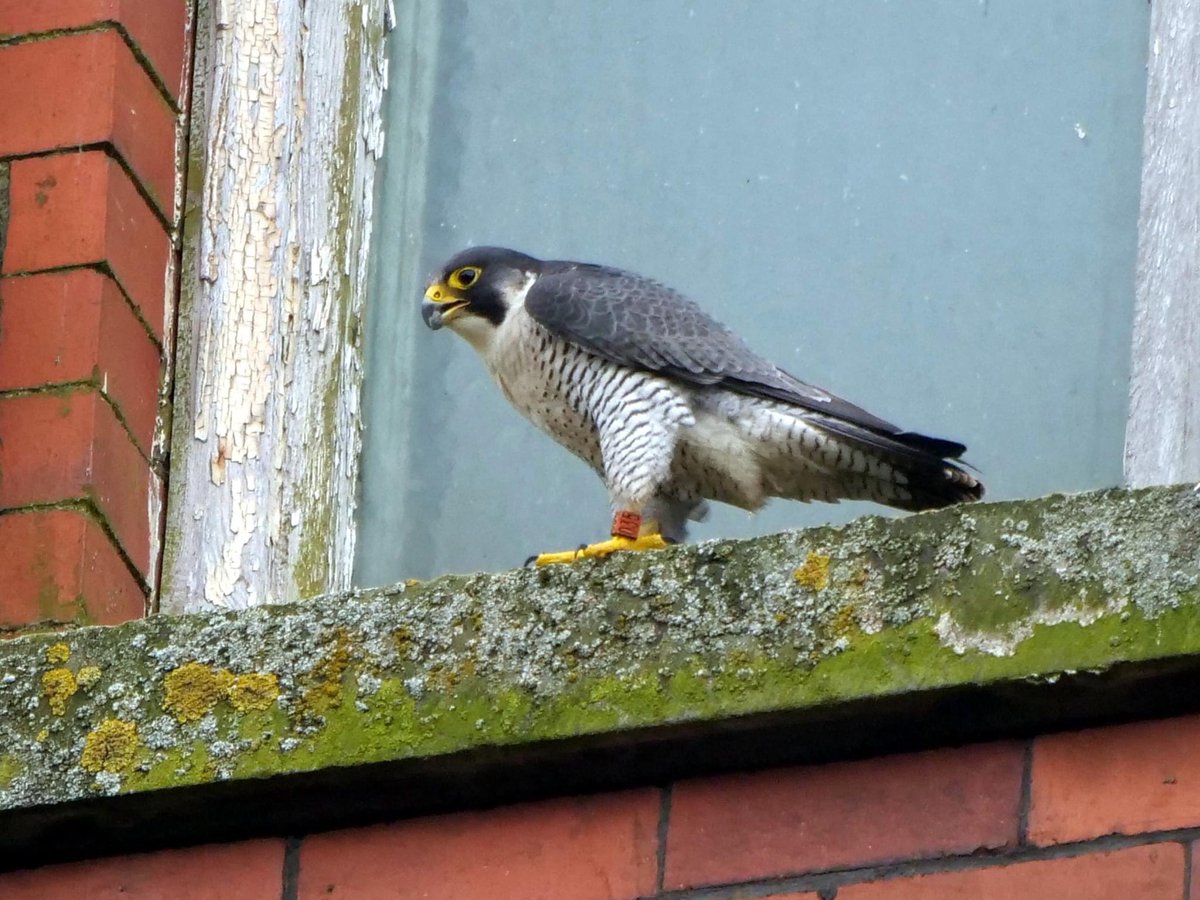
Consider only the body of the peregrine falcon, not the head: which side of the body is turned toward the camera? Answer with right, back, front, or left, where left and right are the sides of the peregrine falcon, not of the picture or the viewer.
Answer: left
